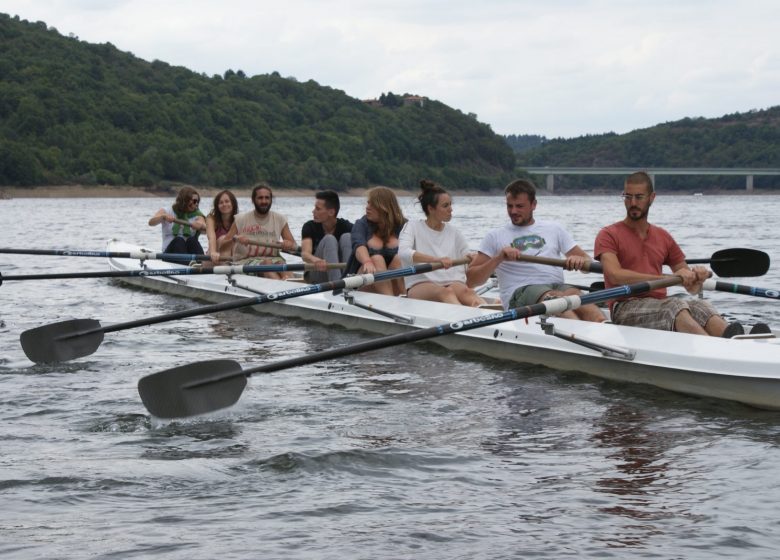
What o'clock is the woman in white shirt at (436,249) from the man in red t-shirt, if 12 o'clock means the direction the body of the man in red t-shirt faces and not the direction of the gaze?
The woman in white shirt is roughly at 6 o'clock from the man in red t-shirt.

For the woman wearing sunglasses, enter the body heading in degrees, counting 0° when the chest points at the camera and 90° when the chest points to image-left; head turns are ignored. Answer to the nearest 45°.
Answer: approximately 315°

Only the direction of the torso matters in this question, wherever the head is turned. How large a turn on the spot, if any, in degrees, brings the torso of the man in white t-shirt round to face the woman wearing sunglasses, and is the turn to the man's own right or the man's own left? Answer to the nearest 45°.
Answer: approximately 180°

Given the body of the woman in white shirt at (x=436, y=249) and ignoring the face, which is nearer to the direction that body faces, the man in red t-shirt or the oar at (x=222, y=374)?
the man in red t-shirt

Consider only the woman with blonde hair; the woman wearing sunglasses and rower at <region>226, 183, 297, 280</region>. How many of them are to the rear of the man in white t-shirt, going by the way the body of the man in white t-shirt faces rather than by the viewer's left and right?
3

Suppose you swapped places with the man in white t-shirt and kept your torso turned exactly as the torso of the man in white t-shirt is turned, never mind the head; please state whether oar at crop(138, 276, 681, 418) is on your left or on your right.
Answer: on your right
